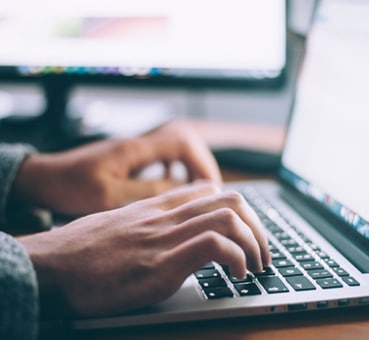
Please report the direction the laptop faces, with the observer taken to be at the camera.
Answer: facing the viewer and to the left of the viewer
